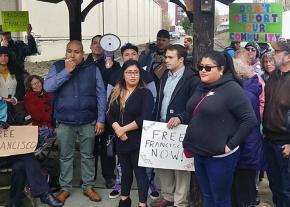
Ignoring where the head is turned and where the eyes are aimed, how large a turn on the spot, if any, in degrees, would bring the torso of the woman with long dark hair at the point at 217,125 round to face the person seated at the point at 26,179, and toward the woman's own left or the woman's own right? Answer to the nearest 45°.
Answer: approximately 45° to the woman's own right

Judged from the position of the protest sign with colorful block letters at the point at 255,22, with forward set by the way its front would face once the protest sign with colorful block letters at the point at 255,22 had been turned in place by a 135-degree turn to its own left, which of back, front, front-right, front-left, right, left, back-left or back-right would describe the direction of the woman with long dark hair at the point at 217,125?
back-right

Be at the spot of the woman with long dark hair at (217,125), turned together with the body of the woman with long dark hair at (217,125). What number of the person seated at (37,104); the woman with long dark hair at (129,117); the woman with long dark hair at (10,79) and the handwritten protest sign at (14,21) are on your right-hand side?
4

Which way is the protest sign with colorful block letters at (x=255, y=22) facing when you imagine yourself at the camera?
facing the viewer

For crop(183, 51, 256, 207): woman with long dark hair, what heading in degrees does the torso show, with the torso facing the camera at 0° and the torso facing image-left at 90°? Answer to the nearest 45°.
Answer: approximately 45°

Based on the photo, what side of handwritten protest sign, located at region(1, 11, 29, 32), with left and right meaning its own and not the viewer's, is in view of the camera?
front

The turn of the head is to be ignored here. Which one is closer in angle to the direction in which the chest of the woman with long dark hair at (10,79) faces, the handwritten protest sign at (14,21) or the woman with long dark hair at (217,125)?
the woman with long dark hair

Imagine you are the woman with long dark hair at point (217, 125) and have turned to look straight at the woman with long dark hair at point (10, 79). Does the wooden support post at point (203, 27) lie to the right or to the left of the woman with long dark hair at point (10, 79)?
right
